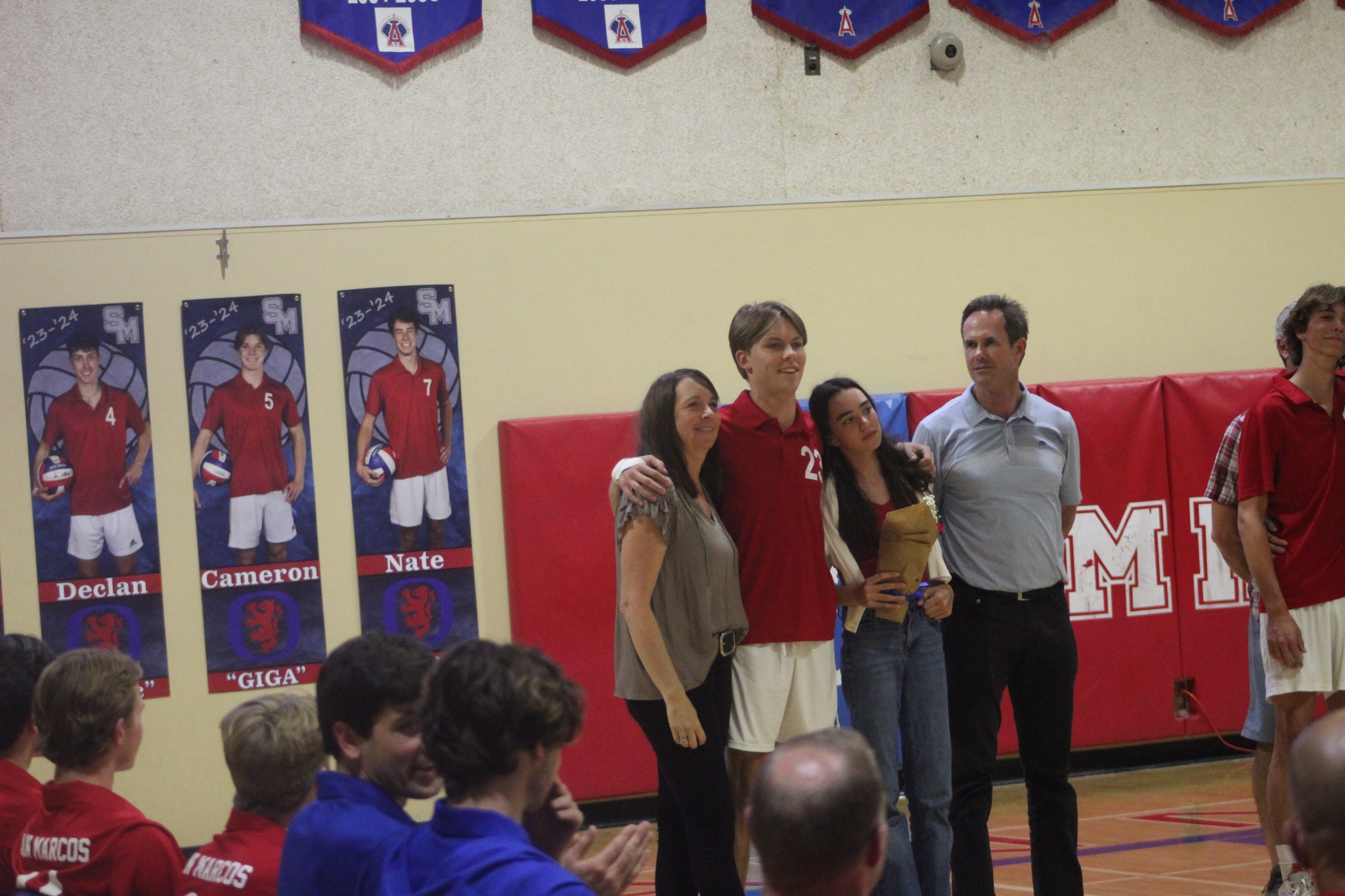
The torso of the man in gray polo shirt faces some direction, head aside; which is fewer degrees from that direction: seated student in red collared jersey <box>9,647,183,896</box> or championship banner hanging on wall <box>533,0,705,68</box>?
the seated student in red collared jersey

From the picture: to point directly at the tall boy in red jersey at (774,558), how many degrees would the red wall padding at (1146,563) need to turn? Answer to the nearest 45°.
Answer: approximately 45° to its right

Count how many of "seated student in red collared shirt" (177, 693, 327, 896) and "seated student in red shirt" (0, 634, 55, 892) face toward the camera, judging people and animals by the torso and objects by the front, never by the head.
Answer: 0

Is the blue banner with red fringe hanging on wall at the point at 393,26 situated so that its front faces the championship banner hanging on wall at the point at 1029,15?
no

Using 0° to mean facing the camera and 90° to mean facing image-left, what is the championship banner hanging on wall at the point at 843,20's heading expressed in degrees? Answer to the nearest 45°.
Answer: approximately 0°

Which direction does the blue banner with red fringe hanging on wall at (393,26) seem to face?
toward the camera

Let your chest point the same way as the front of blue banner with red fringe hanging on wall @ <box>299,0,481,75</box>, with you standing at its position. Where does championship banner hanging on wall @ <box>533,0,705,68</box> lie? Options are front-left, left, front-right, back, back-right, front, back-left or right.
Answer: left

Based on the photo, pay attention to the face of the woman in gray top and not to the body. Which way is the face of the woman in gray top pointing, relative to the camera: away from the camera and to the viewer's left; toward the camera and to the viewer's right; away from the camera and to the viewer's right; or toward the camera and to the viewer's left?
toward the camera and to the viewer's right

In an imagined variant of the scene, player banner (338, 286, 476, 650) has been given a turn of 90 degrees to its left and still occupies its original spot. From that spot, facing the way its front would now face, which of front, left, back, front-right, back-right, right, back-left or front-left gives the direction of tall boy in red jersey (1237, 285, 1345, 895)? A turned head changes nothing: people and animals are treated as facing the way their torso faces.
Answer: front-right

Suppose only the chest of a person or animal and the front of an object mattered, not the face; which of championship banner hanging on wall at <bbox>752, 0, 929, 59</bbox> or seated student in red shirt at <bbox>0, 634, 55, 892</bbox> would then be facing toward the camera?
the championship banner hanging on wall

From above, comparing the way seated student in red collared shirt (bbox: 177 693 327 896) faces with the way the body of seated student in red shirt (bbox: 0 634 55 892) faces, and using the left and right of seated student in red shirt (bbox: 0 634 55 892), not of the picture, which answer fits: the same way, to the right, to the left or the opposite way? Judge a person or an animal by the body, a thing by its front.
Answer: the same way

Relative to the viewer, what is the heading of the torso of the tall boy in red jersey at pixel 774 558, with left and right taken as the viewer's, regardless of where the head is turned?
facing the viewer and to the right of the viewer

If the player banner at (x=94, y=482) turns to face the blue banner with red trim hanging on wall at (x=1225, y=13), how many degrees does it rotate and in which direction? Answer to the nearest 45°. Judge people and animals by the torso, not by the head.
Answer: approximately 90° to its left

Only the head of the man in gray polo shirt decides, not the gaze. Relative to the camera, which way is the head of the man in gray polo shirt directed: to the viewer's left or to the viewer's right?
to the viewer's left

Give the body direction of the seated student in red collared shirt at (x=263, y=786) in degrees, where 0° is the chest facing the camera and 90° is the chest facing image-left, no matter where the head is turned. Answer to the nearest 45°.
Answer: approximately 225°
